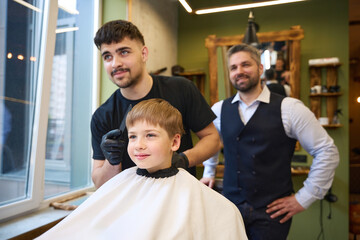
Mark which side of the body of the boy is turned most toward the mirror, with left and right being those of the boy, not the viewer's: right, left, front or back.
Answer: back

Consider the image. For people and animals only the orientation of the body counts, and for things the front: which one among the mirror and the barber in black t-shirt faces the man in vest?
the mirror

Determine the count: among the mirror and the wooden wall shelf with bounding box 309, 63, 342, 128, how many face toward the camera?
2

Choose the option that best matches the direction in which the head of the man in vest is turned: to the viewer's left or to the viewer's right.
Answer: to the viewer's left

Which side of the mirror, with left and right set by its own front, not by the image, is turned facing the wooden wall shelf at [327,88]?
left

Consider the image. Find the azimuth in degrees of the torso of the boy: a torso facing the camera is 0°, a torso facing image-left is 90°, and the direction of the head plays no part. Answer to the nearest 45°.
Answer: approximately 45°
